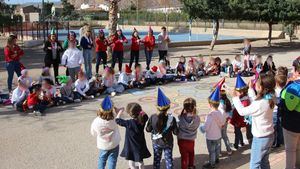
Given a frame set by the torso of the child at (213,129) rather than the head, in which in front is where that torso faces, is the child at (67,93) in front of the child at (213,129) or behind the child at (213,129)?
in front

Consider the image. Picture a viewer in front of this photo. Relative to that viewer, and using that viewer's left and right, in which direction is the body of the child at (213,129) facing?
facing away from the viewer and to the left of the viewer

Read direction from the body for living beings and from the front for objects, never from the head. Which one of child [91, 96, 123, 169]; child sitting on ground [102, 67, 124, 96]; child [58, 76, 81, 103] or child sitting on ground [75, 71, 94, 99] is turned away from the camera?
child [91, 96, 123, 169]

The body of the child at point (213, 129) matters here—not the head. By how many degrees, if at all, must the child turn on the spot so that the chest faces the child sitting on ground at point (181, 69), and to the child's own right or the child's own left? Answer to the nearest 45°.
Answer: approximately 45° to the child's own right

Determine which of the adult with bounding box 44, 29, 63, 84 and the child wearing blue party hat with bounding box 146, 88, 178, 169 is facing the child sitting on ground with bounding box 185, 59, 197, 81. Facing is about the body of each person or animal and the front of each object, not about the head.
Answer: the child wearing blue party hat

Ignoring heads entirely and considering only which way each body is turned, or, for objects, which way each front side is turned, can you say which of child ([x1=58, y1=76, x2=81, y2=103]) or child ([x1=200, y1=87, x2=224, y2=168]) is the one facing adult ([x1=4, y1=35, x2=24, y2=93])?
child ([x1=200, y1=87, x2=224, y2=168])

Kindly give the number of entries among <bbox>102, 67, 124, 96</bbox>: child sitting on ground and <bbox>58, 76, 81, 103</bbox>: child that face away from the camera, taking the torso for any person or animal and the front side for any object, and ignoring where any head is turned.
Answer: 0

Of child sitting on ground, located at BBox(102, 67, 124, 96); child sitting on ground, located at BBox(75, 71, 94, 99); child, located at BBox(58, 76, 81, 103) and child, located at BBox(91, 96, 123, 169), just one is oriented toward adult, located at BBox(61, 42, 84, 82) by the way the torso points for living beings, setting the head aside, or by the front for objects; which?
child, located at BBox(91, 96, 123, 169)

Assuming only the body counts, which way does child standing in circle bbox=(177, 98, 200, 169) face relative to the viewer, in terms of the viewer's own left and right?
facing away from the viewer

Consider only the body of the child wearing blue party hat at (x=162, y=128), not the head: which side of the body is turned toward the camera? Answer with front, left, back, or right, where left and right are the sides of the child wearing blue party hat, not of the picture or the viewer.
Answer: back

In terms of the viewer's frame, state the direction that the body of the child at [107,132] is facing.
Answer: away from the camera

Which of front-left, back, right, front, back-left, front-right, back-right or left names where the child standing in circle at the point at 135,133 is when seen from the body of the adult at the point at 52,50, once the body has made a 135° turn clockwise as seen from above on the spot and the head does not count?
back-left

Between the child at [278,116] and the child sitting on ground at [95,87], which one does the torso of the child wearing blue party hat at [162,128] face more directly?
the child sitting on ground

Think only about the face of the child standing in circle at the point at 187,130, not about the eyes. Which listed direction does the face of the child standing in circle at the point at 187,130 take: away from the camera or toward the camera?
away from the camera

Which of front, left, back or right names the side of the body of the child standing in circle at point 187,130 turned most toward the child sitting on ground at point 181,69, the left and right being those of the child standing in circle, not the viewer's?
front

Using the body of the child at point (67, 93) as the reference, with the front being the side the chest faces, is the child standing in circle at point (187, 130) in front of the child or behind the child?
in front

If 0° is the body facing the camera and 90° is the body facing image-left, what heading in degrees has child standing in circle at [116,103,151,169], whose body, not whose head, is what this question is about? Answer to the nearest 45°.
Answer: approximately 135°
